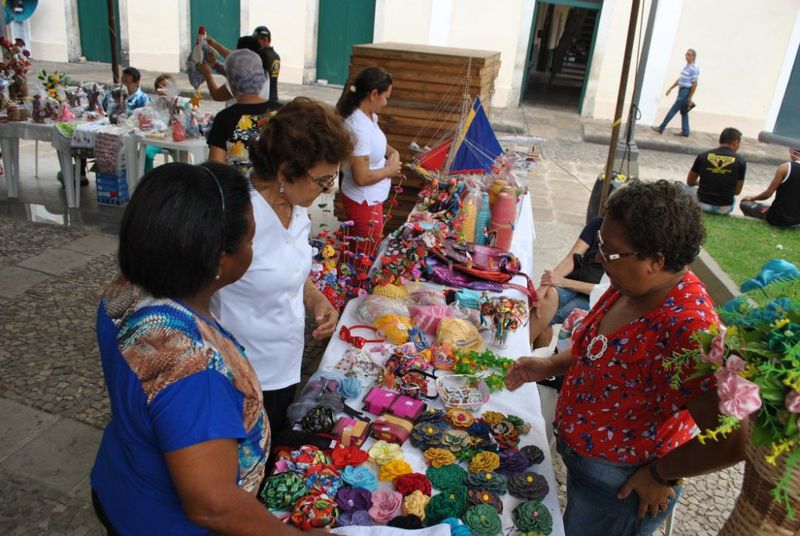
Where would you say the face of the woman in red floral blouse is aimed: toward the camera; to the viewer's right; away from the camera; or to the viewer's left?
to the viewer's left

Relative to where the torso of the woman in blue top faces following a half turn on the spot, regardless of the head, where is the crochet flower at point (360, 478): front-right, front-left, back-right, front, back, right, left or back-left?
back

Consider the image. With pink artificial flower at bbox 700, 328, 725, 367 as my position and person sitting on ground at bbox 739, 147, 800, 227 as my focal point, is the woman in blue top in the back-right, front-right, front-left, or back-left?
back-left

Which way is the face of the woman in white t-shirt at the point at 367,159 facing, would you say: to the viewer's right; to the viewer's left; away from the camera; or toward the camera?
to the viewer's right

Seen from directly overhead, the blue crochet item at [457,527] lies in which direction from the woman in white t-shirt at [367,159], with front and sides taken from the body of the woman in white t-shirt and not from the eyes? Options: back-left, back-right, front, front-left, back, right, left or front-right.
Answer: right

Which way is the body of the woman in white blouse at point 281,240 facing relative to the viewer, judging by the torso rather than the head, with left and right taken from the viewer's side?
facing the viewer and to the right of the viewer

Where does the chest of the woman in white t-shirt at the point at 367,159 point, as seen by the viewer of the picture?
to the viewer's right

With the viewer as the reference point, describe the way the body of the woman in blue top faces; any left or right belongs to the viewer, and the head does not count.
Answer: facing away from the viewer and to the right of the viewer

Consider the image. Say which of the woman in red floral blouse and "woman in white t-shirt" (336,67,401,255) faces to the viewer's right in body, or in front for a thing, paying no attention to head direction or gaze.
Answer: the woman in white t-shirt

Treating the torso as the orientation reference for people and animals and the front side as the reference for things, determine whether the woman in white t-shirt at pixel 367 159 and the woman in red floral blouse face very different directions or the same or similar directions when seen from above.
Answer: very different directions

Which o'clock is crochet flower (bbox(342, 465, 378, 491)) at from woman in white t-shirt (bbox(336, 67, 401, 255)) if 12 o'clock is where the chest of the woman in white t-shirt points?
The crochet flower is roughly at 3 o'clock from the woman in white t-shirt.

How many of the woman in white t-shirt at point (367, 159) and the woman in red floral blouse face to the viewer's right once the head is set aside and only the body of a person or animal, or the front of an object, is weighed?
1

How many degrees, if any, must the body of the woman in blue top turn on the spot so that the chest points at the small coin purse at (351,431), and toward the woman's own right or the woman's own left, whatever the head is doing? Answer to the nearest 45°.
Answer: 0° — they already face it

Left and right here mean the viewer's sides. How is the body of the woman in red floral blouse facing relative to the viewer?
facing the viewer and to the left of the viewer

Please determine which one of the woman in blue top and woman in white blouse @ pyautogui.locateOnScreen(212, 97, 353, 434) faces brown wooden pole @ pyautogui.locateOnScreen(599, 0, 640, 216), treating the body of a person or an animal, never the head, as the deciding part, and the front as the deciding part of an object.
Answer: the woman in blue top
